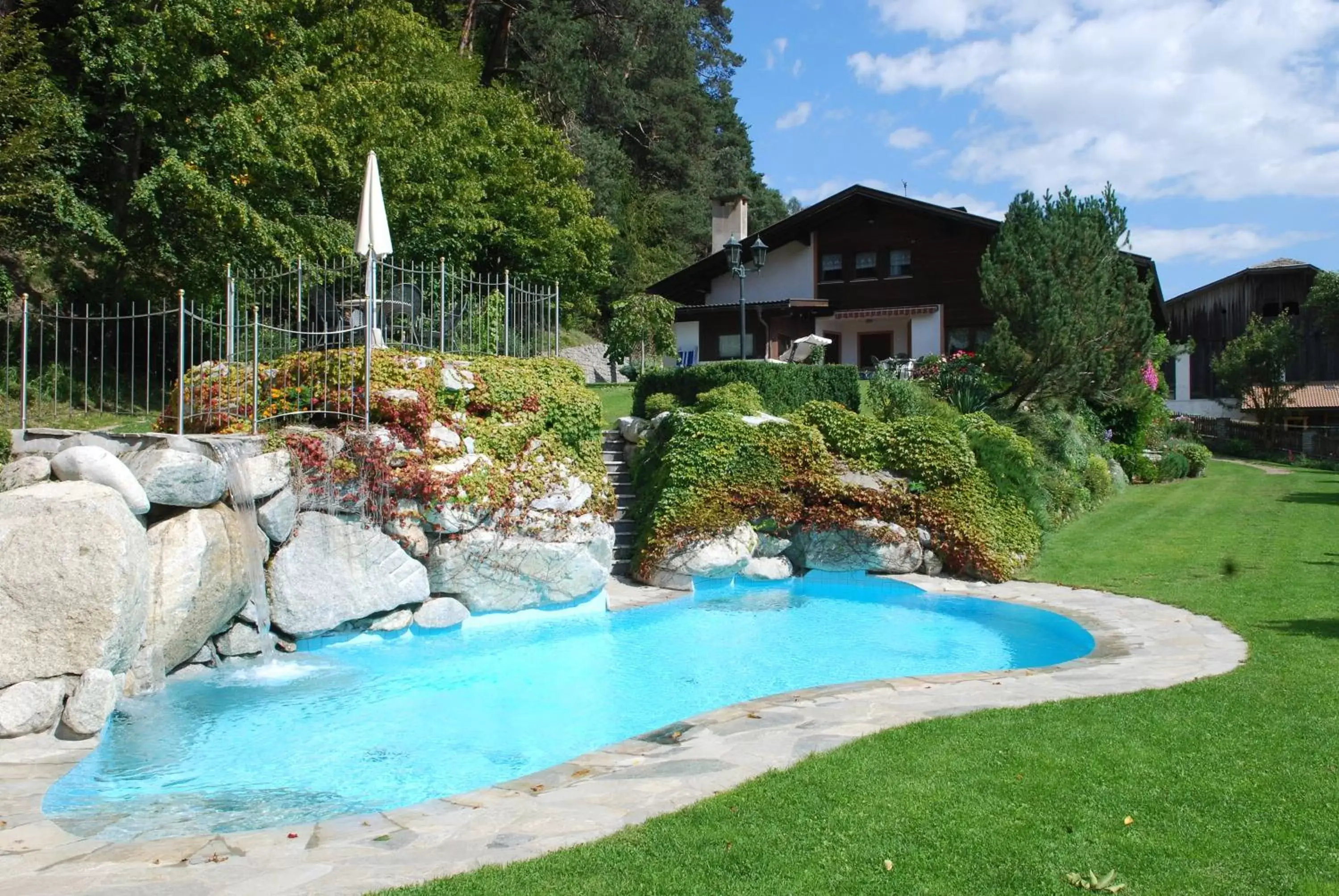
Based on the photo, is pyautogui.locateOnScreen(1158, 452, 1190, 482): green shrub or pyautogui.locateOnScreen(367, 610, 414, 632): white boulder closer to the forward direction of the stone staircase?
the white boulder

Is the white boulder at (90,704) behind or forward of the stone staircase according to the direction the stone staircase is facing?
forward

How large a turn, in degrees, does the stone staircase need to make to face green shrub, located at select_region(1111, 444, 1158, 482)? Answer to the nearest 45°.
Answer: approximately 135° to its left

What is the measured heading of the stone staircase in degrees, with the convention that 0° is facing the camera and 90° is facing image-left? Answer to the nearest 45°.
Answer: approximately 0°

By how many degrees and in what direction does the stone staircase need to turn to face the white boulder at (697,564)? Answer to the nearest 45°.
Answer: approximately 45° to its left

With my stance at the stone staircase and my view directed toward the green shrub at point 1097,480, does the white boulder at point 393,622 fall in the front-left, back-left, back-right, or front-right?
back-right

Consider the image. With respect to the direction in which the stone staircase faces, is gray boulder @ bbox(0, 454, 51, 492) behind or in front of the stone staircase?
in front

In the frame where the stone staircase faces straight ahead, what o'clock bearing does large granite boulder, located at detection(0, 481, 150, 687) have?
The large granite boulder is roughly at 1 o'clock from the stone staircase.

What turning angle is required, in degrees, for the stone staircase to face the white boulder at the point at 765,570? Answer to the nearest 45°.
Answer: approximately 45° to its left

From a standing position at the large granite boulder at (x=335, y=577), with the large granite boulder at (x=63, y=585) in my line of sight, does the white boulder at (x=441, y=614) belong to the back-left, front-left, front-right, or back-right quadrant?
back-left

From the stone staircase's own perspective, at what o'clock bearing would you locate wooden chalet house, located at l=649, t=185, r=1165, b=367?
The wooden chalet house is roughly at 7 o'clock from the stone staircase.
